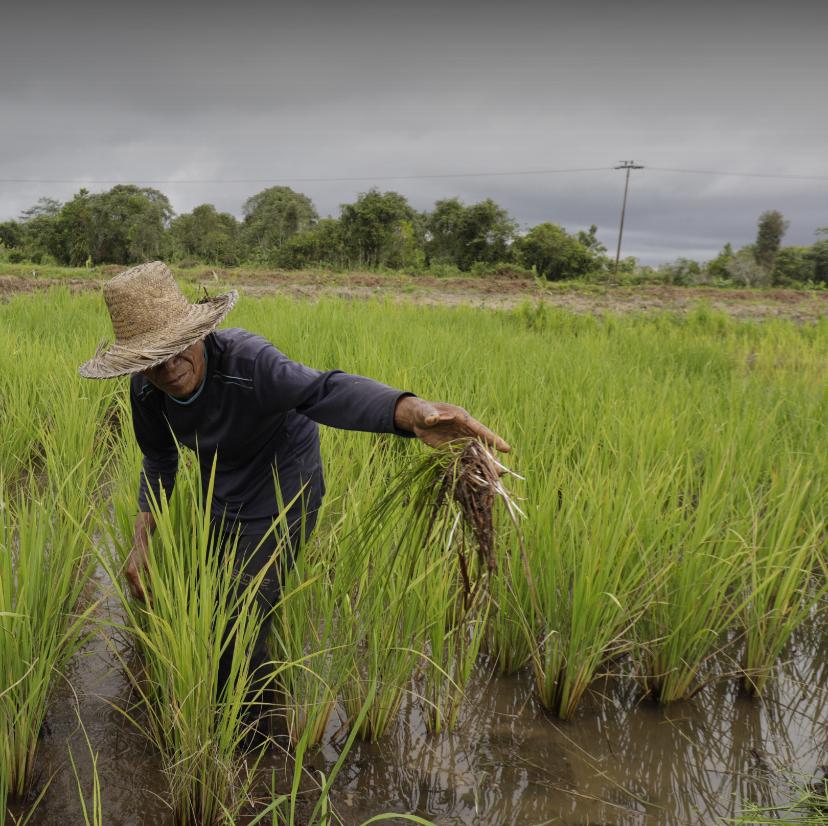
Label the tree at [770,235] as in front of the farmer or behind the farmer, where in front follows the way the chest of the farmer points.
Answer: behind

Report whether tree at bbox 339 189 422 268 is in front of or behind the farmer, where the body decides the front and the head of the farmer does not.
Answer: behind

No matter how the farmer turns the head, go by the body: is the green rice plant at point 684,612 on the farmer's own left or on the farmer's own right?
on the farmer's own left

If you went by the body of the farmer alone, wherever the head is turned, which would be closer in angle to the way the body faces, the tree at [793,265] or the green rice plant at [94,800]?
the green rice plant

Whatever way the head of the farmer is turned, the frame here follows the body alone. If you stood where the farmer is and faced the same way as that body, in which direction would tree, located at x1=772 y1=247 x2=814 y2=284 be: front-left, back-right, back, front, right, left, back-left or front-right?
back

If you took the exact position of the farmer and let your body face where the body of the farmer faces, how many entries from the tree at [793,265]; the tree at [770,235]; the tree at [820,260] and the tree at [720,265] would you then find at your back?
4

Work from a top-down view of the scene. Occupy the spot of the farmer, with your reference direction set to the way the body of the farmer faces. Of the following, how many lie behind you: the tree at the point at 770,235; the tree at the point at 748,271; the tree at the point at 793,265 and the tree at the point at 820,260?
4

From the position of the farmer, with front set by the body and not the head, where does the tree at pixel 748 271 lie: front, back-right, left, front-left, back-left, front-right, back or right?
back
